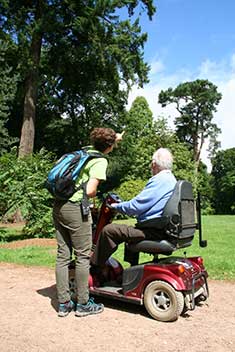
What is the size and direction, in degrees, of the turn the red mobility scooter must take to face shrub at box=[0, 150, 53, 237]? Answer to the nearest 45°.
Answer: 0° — it already faces it

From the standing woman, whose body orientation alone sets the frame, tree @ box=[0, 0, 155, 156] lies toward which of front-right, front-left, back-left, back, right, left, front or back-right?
front-left

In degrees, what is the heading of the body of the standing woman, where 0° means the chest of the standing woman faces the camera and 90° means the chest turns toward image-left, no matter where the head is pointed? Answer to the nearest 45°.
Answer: approximately 225°

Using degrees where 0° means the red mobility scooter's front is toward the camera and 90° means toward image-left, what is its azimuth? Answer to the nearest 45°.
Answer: approximately 135°

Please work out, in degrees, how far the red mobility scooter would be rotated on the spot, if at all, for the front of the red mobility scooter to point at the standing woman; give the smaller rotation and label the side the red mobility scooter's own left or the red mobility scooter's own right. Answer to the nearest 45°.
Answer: approximately 45° to the red mobility scooter's own left

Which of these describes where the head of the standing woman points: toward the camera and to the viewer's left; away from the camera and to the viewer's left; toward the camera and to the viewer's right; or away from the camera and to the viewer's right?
away from the camera and to the viewer's right

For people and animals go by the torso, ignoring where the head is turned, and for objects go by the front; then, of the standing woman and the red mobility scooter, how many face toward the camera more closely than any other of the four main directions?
0

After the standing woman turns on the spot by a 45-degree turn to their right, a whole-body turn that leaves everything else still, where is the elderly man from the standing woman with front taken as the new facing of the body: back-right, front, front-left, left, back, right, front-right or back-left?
front

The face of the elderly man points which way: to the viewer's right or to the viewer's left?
to the viewer's left

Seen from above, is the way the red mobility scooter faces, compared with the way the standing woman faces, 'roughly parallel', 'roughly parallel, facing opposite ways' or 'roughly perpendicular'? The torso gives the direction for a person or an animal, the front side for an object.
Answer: roughly perpendicular

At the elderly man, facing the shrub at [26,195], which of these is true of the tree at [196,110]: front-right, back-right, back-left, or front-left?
front-right
